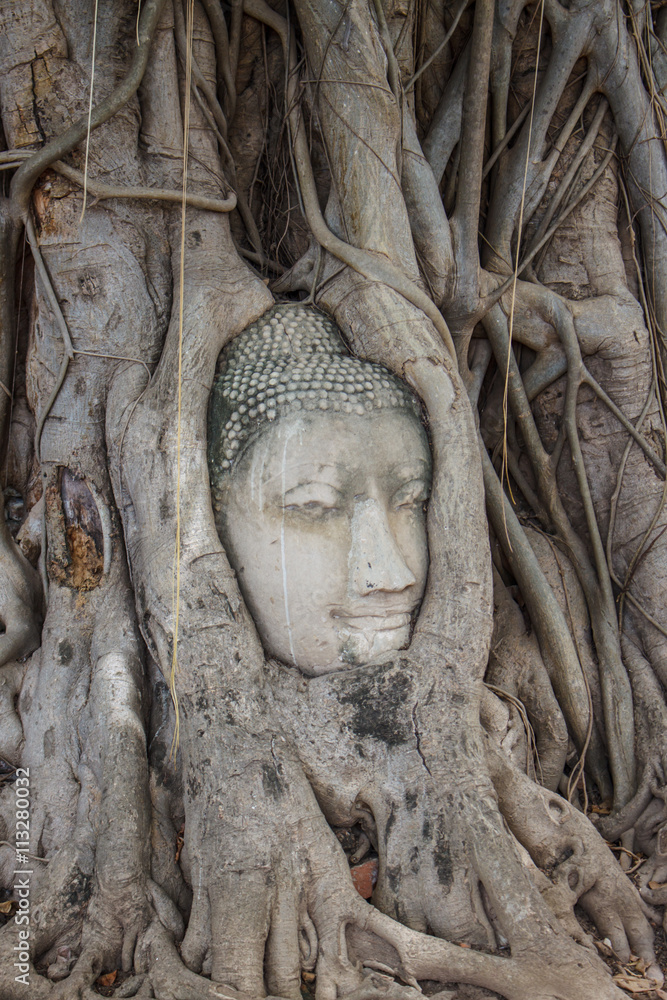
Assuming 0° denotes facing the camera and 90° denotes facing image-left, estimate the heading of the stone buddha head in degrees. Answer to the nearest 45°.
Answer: approximately 315°
